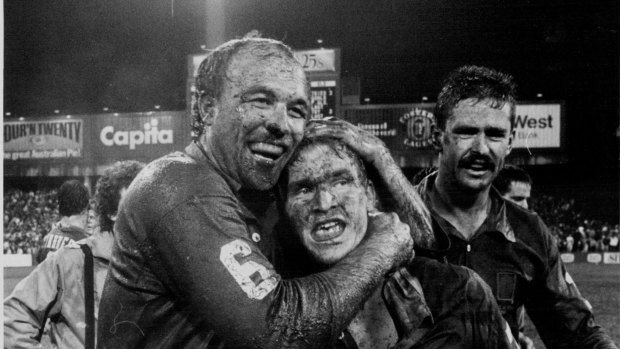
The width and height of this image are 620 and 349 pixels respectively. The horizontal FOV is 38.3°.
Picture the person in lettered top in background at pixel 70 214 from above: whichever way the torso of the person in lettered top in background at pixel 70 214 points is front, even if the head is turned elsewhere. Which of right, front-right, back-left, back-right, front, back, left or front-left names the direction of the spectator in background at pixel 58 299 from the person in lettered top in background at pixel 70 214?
back

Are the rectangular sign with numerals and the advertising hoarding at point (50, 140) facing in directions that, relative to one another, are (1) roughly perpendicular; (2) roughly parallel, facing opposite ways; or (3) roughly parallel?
roughly parallel

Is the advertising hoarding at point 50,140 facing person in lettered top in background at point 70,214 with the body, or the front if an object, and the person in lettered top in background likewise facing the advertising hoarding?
yes

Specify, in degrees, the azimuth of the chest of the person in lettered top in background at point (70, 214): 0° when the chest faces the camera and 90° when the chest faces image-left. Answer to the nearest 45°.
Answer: approximately 180°

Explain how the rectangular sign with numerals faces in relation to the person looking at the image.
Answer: facing the viewer

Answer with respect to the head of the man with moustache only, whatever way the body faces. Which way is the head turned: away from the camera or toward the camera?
toward the camera

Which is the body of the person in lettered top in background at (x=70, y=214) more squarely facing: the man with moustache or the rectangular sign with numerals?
the rectangular sign with numerals

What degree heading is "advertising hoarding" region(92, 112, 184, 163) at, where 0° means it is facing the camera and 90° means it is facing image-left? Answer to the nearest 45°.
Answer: approximately 0°

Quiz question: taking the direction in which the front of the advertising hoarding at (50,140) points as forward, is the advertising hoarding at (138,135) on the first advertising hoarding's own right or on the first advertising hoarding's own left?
on the first advertising hoarding's own left

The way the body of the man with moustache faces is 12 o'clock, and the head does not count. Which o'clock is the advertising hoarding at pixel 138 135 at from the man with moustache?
The advertising hoarding is roughly at 5 o'clock from the man with moustache.

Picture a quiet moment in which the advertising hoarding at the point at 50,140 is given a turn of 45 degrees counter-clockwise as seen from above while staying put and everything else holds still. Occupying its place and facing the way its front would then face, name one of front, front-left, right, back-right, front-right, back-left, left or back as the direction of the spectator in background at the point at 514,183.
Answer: front-right

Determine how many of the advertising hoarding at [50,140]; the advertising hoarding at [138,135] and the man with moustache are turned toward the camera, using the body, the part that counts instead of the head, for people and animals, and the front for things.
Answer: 3

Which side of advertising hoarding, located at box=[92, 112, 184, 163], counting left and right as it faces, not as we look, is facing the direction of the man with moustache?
front

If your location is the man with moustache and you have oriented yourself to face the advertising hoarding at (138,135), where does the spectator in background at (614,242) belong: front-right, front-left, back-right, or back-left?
front-right

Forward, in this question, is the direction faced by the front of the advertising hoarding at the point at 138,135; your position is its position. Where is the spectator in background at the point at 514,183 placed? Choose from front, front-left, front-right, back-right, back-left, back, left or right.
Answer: front

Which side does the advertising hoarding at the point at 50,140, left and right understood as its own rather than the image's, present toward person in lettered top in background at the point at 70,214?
front

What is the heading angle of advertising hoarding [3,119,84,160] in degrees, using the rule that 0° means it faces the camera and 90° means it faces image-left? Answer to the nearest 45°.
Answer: approximately 0°
